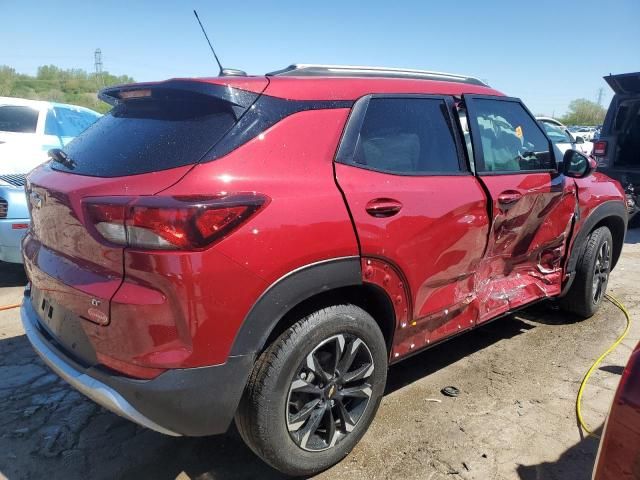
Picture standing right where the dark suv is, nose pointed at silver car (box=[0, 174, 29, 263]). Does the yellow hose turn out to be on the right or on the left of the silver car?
left

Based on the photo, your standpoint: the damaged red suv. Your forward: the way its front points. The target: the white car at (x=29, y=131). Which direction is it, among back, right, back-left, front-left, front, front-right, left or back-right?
left

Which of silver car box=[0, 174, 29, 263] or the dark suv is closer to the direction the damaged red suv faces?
the dark suv

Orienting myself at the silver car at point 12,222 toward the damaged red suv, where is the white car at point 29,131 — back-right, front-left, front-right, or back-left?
back-left

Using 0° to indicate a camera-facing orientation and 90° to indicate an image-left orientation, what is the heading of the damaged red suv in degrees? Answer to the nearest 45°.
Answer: approximately 225°

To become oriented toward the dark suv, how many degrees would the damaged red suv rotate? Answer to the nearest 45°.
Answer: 0° — it already faces it

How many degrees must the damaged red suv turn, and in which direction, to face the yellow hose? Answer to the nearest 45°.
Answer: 0° — it already faces it

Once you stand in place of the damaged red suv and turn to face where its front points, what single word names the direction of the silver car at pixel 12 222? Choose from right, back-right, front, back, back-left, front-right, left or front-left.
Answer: left
